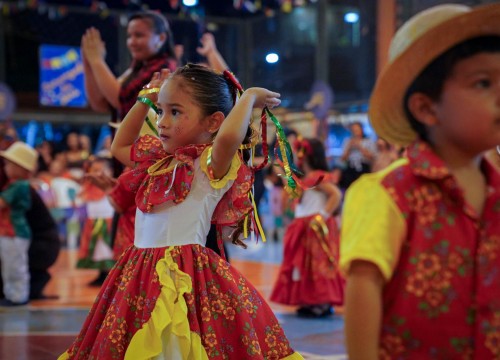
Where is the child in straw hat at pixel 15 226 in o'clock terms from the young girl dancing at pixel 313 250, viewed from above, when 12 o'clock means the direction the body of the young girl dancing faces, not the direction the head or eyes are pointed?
The child in straw hat is roughly at 12 o'clock from the young girl dancing.

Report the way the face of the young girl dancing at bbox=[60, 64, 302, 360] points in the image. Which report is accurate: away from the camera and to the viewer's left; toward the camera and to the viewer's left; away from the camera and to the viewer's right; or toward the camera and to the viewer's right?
toward the camera and to the viewer's left

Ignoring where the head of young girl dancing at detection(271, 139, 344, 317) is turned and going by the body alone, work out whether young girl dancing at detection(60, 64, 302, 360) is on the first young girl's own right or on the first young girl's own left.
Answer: on the first young girl's own left

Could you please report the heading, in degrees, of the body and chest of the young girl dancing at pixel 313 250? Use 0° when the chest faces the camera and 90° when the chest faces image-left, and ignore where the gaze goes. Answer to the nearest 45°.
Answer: approximately 90°
